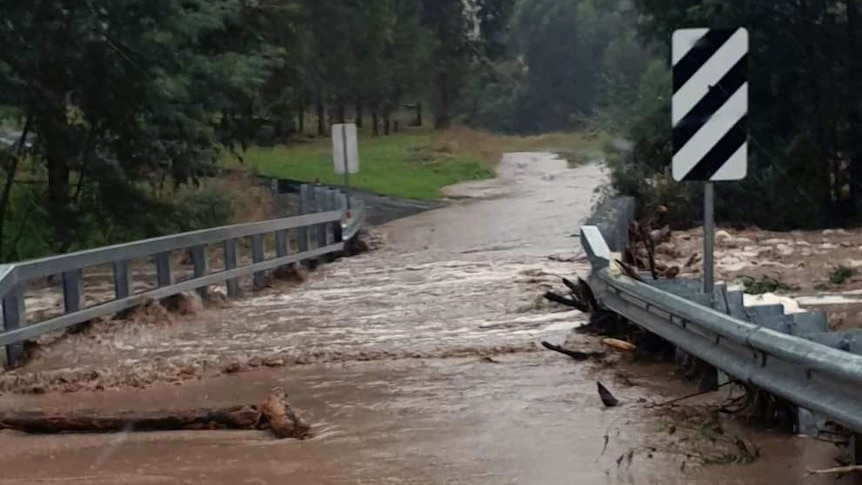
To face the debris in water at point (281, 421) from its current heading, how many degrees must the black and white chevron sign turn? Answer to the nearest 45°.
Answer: approximately 45° to its right

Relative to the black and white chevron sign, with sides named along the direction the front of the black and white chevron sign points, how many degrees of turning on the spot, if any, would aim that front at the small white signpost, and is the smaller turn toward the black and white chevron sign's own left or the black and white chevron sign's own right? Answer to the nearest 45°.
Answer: approximately 135° to the black and white chevron sign's own right

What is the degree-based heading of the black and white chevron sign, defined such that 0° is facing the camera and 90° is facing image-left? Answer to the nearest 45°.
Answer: approximately 0°

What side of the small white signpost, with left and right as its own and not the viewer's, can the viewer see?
back

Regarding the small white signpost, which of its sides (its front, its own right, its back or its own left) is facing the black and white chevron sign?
back

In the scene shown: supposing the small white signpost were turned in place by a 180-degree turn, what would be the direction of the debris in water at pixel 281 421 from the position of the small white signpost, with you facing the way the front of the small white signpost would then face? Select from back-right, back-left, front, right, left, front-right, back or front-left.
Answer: front

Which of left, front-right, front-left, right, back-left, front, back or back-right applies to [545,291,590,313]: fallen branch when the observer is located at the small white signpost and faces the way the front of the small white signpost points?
back

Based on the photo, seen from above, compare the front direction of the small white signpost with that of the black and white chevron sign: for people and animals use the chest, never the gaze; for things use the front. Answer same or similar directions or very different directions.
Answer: very different directions

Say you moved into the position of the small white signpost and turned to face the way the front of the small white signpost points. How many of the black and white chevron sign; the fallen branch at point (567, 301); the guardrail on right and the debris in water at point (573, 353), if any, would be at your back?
4

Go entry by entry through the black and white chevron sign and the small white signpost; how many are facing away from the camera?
1

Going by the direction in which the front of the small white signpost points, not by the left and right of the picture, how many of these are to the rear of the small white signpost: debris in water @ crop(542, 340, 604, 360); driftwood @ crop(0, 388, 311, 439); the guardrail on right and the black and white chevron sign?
4

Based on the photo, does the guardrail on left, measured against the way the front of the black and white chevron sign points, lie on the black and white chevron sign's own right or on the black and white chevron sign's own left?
on the black and white chevron sign's own right

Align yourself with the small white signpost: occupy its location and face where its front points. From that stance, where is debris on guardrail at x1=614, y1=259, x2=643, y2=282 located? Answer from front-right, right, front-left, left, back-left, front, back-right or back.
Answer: back
